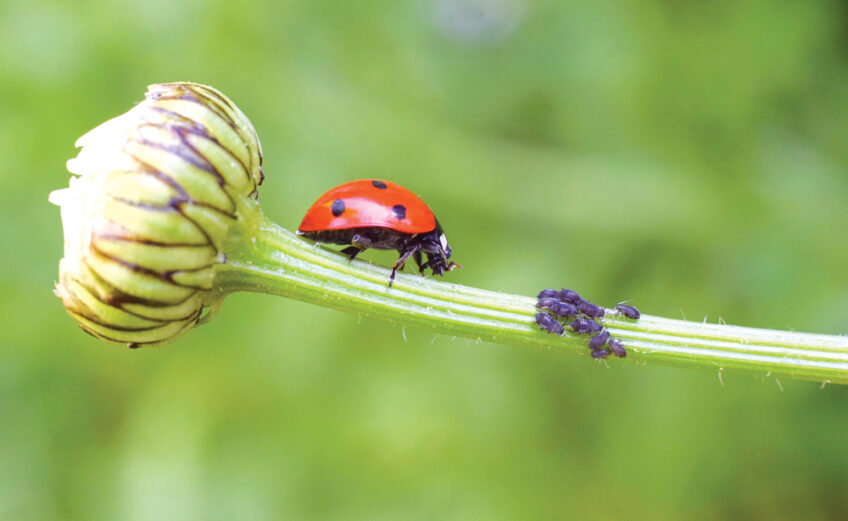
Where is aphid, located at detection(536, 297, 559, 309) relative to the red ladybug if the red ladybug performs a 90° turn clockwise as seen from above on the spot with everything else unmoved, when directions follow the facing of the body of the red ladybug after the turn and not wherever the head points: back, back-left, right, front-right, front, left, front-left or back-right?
front-left

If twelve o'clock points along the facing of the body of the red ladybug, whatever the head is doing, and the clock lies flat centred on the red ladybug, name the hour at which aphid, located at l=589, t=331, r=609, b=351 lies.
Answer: The aphid is roughly at 1 o'clock from the red ladybug.

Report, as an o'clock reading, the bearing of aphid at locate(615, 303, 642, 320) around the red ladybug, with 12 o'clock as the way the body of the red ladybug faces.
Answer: The aphid is roughly at 1 o'clock from the red ladybug.

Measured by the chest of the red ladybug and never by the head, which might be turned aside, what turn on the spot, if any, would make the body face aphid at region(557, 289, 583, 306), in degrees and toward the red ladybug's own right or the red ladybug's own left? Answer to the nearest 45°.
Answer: approximately 45° to the red ladybug's own right

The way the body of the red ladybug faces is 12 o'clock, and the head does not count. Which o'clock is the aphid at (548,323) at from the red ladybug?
The aphid is roughly at 1 o'clock from the red ladybug.

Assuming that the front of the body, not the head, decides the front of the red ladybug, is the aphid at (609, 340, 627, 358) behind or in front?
in front

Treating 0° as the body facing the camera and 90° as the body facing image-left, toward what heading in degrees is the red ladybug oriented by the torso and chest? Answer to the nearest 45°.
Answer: approximately 270°

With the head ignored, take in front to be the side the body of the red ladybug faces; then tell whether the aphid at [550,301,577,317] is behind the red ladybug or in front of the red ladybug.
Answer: in front
